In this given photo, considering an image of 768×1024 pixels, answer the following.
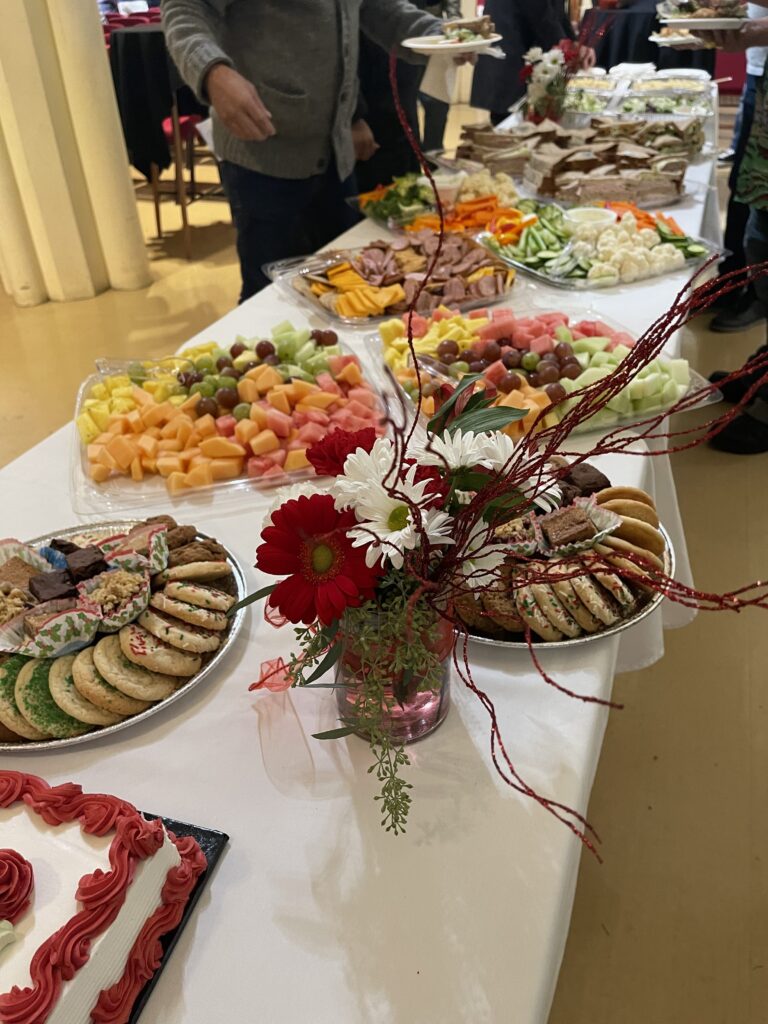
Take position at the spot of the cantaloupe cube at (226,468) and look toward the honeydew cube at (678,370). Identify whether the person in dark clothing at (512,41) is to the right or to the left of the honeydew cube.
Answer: left

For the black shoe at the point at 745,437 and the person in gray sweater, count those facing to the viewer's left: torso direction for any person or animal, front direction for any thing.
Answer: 1

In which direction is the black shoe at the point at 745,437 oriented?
to the viewer's left

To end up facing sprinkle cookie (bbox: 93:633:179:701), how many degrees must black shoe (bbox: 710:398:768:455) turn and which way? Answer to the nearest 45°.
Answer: approximately 90° to its left

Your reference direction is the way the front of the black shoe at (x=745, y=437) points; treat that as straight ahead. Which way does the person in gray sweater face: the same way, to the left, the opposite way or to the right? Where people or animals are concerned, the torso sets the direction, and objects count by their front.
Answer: the opposite way

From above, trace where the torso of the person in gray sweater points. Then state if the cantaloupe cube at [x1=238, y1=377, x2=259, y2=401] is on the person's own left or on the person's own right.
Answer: on the person's own right

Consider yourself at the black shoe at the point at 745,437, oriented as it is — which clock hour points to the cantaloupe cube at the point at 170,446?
The cantaloupe cube is roughly at 10 o'clock from the black shoe.

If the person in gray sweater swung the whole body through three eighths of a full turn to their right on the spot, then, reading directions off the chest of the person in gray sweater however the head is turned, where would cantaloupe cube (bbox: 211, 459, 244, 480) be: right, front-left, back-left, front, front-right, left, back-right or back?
left

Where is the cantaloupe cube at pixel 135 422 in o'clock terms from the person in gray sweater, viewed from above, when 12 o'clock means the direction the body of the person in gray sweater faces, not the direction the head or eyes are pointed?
The cantaloupe cube is roughly at 2 o'clock from the person in gray sweater.

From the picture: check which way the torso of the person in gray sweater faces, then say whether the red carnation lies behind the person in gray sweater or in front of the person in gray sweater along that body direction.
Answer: in front

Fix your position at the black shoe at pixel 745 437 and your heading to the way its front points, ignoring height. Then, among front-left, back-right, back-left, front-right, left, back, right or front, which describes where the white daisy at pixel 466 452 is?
left

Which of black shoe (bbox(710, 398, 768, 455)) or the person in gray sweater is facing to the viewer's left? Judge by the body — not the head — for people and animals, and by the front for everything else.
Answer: the black shoe

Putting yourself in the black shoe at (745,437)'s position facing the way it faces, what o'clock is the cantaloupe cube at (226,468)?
The cantaloupe cube is roughly at 10 o'clock from the black shoe.

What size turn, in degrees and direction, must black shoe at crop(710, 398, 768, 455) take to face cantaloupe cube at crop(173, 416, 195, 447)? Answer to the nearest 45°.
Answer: approximately 45° to its left

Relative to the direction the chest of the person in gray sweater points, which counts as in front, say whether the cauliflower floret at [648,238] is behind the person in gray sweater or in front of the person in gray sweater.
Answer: in front

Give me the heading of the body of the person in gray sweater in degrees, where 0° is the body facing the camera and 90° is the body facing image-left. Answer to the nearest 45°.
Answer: approximately 315°
